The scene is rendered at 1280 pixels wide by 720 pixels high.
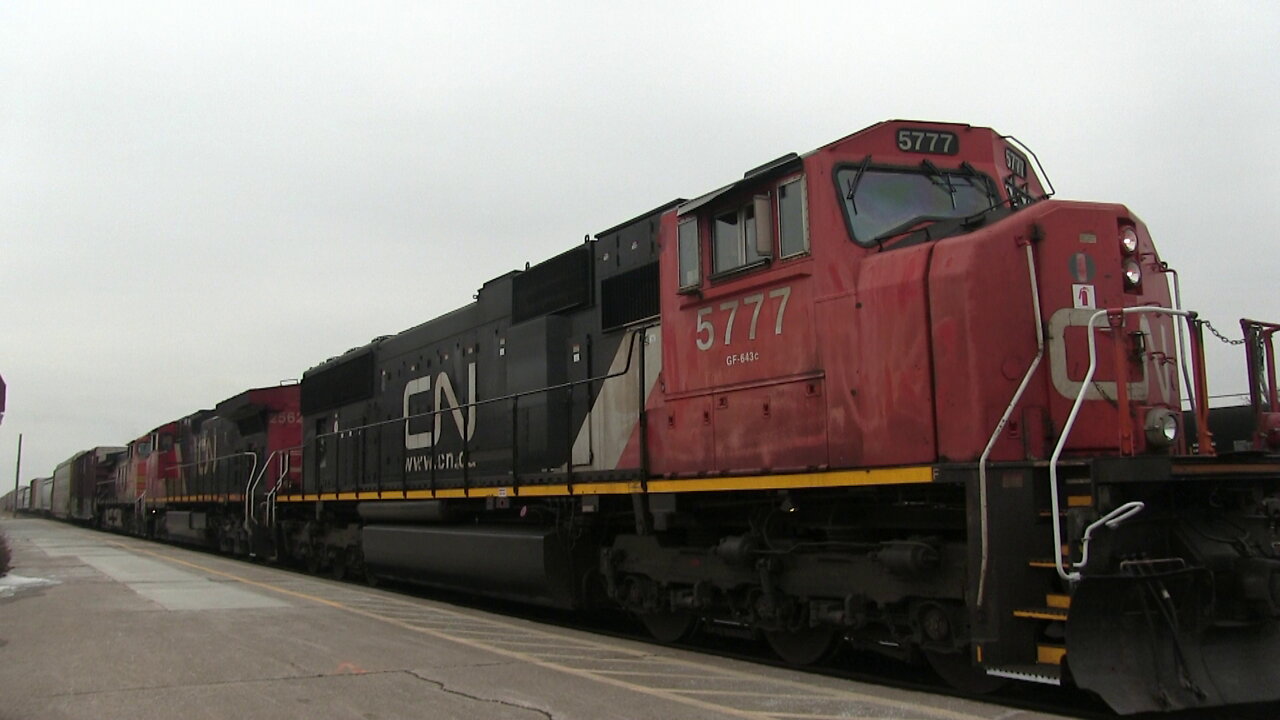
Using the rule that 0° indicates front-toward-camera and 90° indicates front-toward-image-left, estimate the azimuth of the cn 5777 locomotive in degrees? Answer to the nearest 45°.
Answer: approximately 315°
